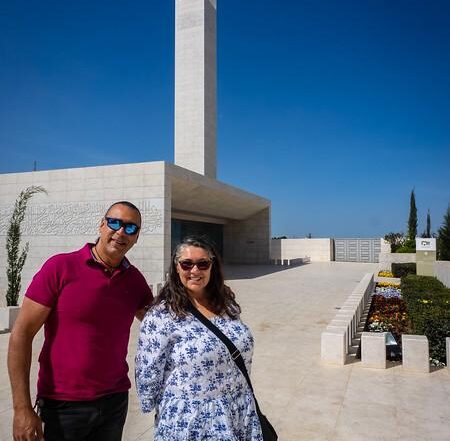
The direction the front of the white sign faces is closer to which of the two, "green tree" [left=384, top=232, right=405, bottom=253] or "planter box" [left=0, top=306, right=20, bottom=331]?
the planter box

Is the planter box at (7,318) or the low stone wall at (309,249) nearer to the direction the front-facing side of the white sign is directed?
the planter box

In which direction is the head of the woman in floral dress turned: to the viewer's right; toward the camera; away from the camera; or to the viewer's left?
toward the camera

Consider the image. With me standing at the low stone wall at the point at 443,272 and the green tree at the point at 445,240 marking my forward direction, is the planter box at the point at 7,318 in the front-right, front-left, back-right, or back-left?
back-left

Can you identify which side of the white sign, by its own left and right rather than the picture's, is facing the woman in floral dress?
front

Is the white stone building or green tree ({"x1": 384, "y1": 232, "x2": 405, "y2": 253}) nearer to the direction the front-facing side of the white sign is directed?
the white stone building

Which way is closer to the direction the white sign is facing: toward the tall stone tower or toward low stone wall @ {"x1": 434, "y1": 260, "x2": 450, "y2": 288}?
the low stone wall

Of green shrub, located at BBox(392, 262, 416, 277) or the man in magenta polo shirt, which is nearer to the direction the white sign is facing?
the man in magenta polo shirt

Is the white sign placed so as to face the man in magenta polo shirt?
yes

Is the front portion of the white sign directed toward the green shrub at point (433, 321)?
yes

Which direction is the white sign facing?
toward the camera

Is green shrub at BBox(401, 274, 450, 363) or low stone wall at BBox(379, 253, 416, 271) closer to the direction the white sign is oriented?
the green shrub

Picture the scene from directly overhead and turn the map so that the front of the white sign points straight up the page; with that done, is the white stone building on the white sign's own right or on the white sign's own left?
on the white sign's own right
